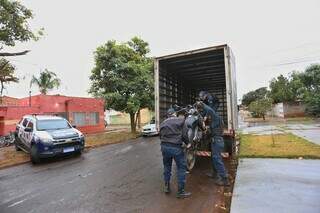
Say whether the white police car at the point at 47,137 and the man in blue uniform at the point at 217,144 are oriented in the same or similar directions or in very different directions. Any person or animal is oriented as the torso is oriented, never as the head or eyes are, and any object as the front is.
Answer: very different directions

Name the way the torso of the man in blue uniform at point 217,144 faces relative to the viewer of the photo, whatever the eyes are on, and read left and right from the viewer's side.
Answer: facing to the left of the viewer

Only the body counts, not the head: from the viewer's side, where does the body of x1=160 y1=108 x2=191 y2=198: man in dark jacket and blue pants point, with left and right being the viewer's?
facing away from the viewer and to the right of the viewer

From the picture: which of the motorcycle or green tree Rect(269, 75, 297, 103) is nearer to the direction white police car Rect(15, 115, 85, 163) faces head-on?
the motorcycle
